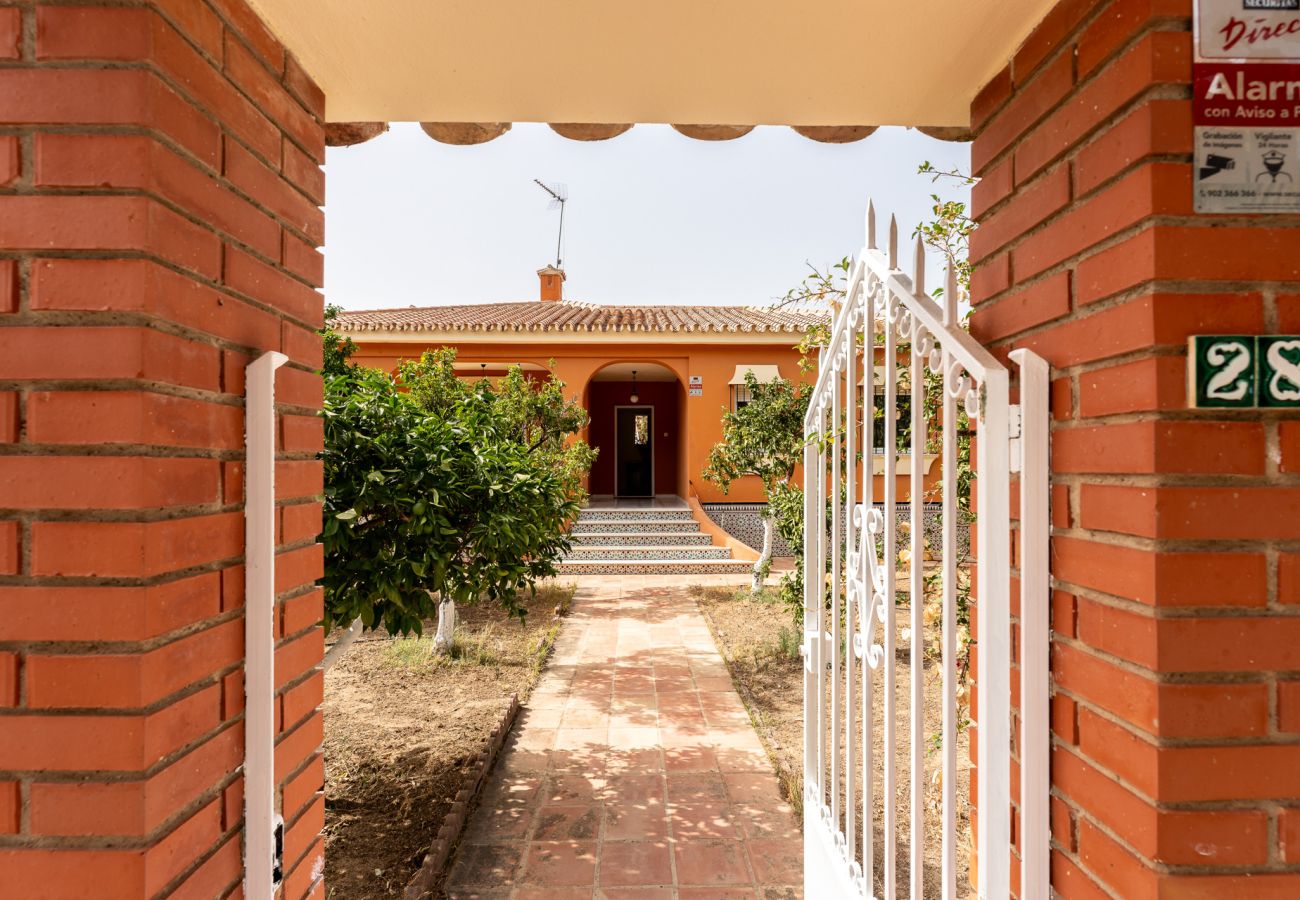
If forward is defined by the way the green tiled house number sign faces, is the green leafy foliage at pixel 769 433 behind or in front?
behind

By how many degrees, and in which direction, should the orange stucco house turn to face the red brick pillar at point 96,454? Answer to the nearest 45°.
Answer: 0° — it already faces it

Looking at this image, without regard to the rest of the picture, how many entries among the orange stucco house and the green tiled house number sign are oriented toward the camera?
2

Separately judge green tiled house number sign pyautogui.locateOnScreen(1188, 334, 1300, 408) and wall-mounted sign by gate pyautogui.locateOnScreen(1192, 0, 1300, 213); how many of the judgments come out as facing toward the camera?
2

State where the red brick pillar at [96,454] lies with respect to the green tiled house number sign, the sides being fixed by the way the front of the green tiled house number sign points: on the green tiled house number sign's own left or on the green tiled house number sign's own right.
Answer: on the green tiled house number sign's own right

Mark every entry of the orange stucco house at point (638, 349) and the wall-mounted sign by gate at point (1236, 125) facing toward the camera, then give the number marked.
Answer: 2

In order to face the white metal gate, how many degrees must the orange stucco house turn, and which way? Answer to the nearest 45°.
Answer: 0° — it already faces it
